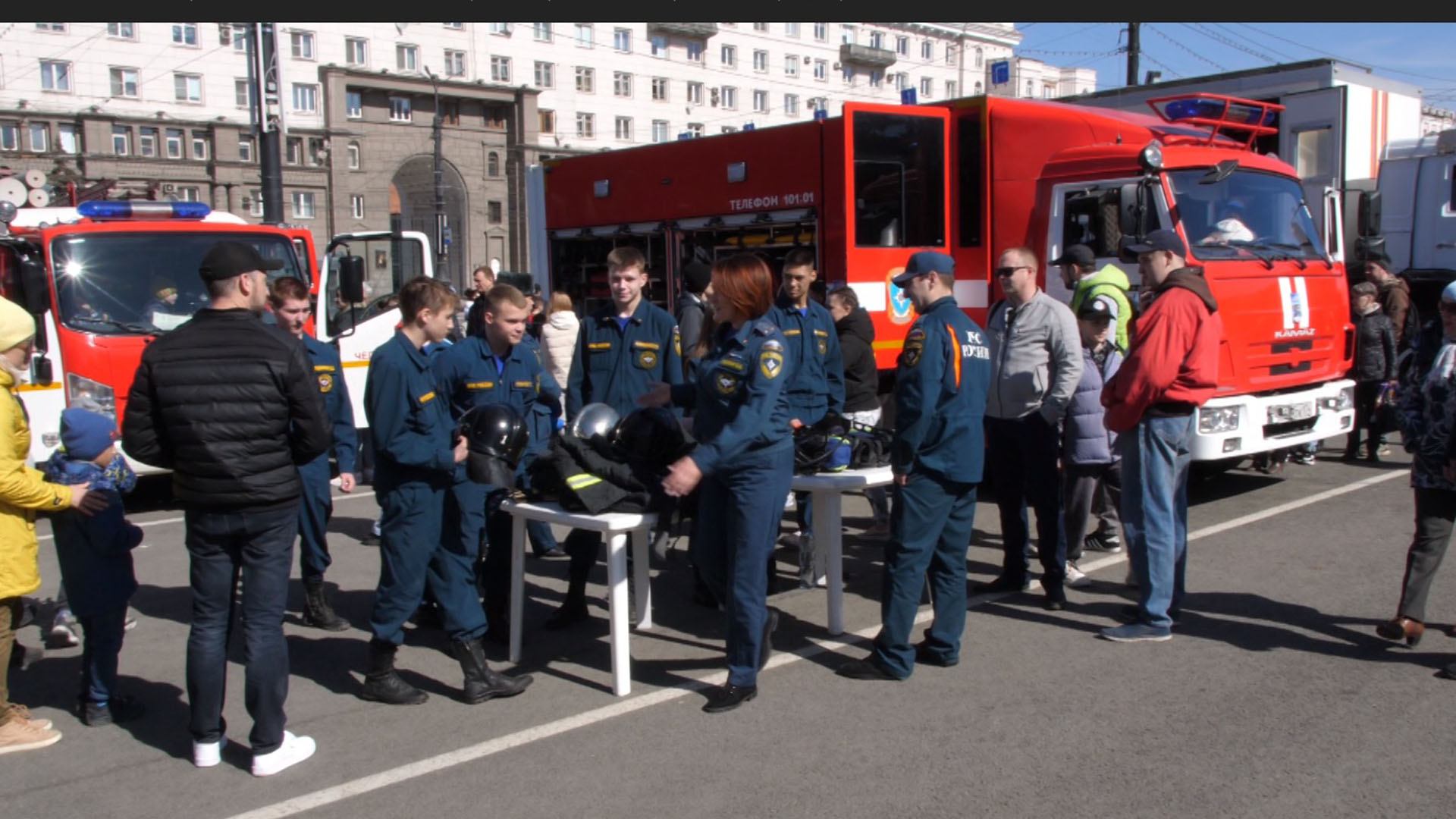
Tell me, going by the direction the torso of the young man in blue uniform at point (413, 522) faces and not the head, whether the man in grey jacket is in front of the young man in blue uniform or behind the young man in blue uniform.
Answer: in front

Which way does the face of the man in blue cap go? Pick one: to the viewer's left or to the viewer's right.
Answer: to the viewer's left

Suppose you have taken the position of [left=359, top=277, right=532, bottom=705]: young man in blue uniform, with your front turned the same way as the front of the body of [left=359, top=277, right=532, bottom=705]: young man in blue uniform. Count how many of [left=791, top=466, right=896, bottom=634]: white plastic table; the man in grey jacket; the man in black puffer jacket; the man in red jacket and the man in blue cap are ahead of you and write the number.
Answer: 4

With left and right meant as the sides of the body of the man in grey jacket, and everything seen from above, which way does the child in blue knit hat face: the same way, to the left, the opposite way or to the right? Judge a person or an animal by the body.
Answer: the opposite way

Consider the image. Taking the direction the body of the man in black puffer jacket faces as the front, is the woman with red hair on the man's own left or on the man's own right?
on the man's own right

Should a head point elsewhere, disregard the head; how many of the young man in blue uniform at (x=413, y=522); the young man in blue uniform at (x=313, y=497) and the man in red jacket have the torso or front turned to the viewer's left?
1

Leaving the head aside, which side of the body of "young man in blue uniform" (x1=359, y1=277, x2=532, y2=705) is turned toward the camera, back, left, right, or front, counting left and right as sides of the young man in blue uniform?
right

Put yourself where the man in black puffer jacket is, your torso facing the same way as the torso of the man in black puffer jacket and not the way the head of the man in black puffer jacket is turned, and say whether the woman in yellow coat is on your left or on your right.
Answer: on your left

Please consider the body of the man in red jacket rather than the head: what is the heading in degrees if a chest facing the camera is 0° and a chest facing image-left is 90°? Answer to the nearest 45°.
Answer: approximately 90°

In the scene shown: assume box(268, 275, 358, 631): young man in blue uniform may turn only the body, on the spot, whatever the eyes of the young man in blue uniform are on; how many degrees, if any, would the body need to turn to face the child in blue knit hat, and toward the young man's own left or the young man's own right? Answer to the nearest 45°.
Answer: approximately 90° to the young man's own right

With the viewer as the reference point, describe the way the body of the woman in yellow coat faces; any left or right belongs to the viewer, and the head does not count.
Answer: facing to the right of the viewer

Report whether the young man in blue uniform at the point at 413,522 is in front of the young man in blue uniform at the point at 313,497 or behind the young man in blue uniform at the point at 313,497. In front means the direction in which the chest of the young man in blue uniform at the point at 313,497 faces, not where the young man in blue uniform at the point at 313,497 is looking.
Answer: in front

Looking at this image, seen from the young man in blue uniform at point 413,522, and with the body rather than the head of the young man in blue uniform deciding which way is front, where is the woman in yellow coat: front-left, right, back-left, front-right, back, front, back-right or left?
back
